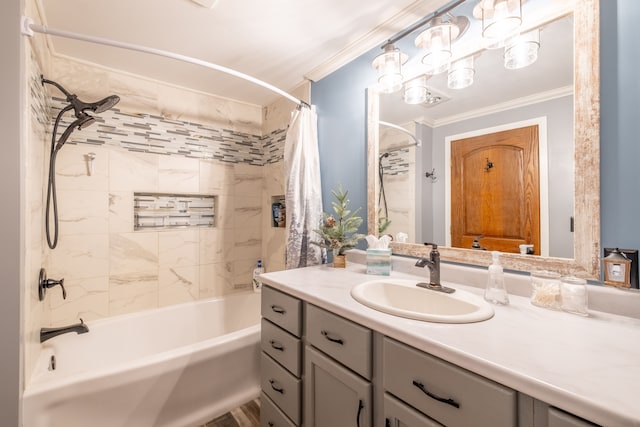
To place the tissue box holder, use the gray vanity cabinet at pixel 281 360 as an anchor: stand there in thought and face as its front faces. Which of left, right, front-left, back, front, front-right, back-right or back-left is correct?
back-left

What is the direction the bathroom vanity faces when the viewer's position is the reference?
facing the viewer and to the left of the viewer

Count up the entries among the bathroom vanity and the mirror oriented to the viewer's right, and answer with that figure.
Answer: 0

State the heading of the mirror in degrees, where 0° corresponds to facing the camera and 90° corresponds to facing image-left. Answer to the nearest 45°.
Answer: approximately 45°

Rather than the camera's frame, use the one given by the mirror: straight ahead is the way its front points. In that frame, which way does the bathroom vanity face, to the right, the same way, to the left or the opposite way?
the same way
